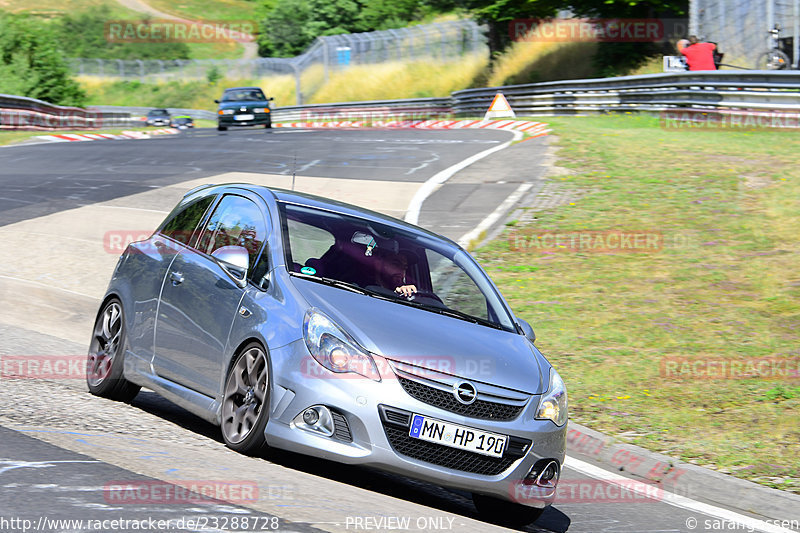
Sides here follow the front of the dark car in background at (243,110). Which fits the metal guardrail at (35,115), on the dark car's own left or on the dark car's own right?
on the dark car's own right

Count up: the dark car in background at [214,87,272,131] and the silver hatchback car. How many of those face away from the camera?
0

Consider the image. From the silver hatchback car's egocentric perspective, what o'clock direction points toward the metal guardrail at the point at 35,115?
The metal guardrail is roughly at 7 o'clock from the silver hatchback car.

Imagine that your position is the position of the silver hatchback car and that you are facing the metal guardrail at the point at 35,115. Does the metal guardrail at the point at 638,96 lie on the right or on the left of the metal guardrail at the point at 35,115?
right

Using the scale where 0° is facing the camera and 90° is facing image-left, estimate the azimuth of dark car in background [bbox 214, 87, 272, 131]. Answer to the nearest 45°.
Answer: approximately 0°

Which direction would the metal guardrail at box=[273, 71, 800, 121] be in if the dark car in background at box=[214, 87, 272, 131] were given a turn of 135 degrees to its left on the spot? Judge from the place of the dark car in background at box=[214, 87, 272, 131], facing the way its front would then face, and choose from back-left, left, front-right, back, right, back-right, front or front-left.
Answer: right

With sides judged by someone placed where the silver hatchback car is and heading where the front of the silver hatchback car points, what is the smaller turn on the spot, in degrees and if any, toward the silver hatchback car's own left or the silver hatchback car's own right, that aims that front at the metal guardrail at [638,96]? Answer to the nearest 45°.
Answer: approximately 135° to the silver hatchback car's own left

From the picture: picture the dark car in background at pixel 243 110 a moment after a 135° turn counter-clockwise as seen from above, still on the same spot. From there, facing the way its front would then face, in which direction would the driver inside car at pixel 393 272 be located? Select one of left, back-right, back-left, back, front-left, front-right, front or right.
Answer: back-right

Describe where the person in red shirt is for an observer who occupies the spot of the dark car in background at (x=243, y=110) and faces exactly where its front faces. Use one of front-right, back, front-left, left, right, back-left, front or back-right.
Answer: front-left

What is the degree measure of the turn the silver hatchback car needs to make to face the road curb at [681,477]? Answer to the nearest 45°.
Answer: approximately 45° to its left

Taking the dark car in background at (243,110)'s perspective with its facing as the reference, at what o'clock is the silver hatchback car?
The silver hatchback car is roughly at 12 o'clock from the dark car in background.

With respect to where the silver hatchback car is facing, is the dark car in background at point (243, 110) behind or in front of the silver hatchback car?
behind
